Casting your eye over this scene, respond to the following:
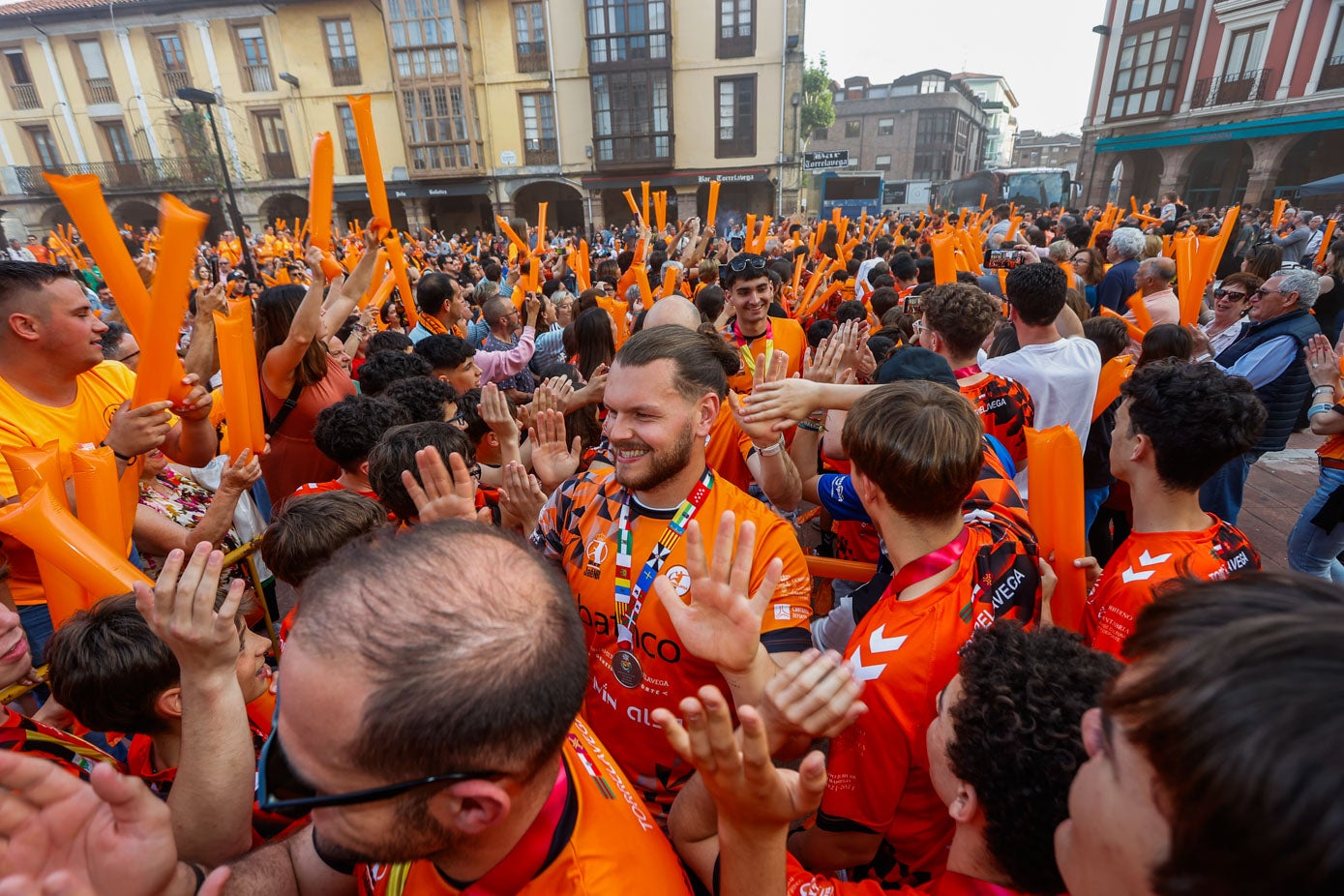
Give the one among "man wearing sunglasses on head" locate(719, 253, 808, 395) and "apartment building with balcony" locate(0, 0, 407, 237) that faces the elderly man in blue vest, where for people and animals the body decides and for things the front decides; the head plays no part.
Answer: the apartment building with balcony

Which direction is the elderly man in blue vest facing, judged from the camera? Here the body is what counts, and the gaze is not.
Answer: to the viewer's left

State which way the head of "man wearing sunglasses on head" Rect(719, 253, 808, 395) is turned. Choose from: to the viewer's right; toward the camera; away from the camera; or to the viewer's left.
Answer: toward the camera

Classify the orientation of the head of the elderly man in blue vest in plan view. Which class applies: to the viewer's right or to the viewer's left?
to the viewer's left

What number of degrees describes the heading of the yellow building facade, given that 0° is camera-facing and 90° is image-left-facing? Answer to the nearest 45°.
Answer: approximately 0°

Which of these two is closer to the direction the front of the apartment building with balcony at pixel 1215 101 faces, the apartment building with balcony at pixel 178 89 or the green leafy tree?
the apartment building with balcony

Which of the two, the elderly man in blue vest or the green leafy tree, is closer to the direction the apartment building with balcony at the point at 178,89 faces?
the elderly man in blue vest

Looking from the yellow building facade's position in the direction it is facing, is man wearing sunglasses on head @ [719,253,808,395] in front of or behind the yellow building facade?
in front

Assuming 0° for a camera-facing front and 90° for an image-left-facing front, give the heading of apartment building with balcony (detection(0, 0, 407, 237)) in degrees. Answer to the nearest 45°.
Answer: approximately 0°

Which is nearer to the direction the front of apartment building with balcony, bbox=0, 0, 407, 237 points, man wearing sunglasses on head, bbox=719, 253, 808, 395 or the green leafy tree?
the man wearing sunglasses on head

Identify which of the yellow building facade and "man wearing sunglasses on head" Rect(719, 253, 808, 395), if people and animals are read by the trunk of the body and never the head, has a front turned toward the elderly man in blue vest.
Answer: the yellow building facade

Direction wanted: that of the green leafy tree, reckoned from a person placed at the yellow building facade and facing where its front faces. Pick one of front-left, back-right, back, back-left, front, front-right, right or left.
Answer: left

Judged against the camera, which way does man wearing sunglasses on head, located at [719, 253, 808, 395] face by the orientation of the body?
toward the camera

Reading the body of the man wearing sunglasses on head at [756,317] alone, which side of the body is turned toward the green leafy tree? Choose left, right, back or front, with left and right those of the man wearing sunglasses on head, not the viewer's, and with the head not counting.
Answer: back

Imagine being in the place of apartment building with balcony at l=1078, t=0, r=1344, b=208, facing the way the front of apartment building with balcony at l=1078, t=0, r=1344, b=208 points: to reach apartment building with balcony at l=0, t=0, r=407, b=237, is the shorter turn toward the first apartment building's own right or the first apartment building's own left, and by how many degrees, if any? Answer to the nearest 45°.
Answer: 0° — it already faces it
